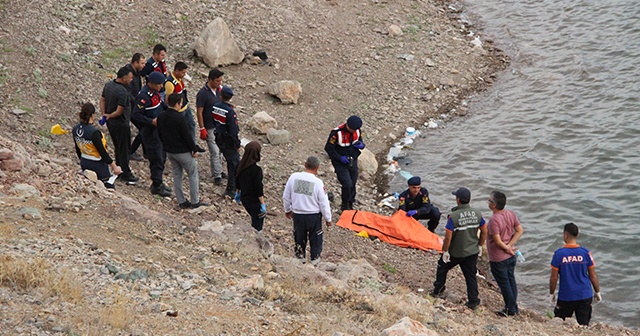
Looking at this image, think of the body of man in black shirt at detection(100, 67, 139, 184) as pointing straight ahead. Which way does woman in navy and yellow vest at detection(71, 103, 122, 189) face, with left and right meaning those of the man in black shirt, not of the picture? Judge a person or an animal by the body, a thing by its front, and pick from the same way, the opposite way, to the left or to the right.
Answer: the same way

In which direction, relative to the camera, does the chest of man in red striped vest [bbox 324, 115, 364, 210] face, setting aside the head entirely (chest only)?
toward the camera

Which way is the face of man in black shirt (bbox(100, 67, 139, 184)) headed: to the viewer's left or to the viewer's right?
to the viewer's right

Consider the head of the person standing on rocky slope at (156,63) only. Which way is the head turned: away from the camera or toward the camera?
toward the camera

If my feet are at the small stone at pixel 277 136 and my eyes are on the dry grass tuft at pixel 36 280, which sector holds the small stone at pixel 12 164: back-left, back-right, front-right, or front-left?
front-right

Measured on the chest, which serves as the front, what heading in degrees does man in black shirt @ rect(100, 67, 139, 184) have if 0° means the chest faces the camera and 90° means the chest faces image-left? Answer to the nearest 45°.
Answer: approximately 225°

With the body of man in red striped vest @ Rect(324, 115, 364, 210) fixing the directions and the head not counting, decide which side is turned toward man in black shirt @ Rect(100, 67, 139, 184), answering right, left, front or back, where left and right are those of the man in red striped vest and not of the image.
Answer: right

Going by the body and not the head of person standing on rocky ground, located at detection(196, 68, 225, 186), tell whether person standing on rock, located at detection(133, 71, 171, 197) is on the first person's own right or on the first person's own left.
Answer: on the first person's own right

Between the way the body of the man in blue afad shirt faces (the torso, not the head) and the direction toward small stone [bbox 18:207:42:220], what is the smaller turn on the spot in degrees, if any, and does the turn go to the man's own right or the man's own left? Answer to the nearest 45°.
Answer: approximately 135° to the man's own left

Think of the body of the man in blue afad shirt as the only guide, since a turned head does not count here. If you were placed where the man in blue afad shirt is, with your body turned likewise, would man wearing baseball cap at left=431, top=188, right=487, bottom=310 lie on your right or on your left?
on your left

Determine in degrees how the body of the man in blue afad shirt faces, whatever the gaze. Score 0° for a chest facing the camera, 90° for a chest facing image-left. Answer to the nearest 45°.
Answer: approximately 180°
